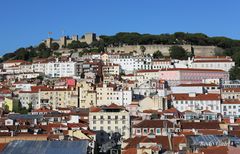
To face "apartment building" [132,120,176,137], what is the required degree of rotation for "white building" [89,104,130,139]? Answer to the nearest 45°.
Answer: approximately 45° to its left

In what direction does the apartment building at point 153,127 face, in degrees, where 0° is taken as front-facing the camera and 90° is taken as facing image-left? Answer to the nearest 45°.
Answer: approximately 0°

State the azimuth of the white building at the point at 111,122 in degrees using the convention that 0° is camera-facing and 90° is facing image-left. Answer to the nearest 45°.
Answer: approximately 0°

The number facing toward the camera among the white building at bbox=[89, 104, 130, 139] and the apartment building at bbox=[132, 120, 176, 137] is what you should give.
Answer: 2

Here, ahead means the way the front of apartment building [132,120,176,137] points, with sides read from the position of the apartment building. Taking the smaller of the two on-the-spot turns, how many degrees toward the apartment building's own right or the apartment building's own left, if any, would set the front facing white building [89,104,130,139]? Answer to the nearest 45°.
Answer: approximately 135° to the apartment building's own right
